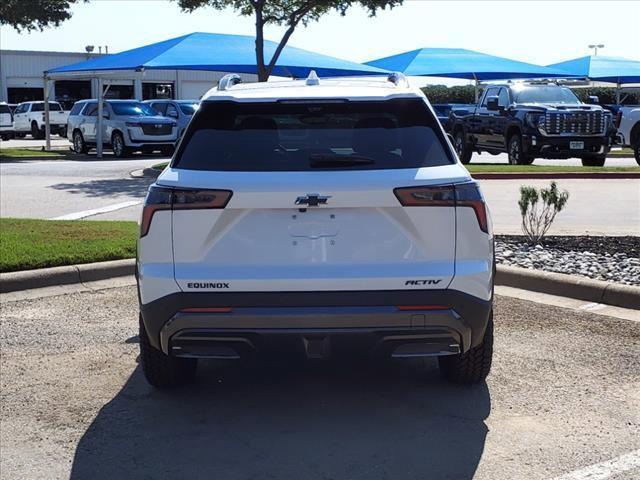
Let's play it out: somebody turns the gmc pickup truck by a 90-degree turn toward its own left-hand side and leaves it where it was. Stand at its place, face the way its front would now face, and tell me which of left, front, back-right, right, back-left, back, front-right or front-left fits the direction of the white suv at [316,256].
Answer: back-right

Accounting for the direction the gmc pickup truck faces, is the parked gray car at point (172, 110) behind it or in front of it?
behind

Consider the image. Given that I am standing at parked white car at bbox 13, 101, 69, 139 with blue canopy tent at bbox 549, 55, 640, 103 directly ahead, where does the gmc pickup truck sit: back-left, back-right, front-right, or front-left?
front-right

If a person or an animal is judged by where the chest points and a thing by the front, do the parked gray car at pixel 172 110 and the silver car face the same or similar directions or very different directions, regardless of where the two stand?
same or similar directions

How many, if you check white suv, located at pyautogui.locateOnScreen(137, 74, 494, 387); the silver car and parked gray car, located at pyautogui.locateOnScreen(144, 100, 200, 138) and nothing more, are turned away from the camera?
1

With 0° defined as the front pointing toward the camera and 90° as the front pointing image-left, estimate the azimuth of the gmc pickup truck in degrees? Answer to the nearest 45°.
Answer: approximately 315°

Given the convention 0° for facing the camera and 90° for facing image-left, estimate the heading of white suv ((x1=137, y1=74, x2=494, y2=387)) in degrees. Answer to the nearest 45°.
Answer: approximately 180°

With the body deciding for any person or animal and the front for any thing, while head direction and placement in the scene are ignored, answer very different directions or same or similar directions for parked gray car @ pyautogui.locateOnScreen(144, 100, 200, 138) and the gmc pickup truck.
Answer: same or similar directions

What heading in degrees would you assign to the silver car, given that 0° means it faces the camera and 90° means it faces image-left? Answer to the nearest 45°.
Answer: approximately 315°

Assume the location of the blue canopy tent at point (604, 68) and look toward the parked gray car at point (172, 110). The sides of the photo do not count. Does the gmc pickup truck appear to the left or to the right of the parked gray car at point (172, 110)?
left

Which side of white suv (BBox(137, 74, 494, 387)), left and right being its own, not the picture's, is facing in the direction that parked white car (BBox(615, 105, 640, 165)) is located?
front

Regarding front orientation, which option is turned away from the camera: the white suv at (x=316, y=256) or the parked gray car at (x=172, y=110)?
the white suv

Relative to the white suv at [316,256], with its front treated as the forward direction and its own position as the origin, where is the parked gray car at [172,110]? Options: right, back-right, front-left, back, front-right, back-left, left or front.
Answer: front
